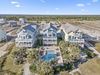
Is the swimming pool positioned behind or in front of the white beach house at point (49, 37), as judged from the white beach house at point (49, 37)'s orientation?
in front

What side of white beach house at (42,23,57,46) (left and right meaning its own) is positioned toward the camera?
front
